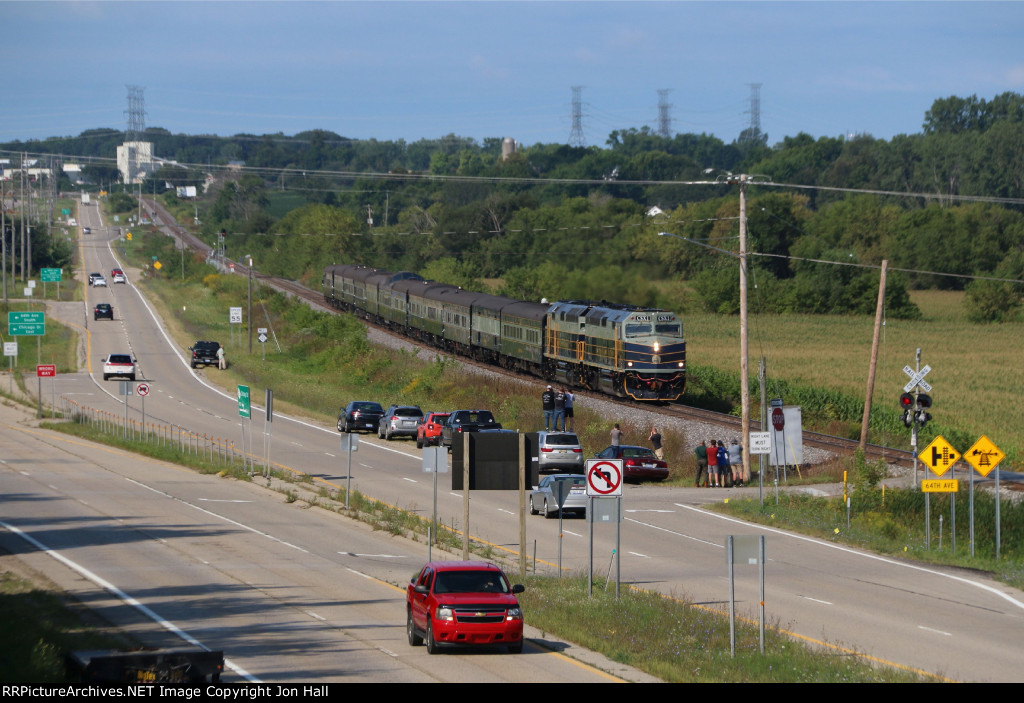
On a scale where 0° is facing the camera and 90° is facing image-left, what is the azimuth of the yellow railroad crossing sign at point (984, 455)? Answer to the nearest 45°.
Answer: approximately 0°

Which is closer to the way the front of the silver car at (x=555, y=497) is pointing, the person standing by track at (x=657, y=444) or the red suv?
the person standing by track

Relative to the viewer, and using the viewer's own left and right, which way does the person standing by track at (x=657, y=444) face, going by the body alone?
facing away from the viewer and to the left of the viewer

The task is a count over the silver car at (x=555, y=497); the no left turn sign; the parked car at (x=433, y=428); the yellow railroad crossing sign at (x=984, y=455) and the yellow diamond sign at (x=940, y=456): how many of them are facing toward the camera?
3

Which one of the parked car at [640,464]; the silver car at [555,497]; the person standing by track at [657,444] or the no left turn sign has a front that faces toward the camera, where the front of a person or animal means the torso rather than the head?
the no left turn sign

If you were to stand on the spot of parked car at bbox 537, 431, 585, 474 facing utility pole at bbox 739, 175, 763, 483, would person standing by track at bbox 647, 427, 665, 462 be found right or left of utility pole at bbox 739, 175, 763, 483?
left

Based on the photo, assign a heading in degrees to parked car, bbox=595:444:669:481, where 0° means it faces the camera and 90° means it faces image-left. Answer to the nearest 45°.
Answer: approximately 135°
